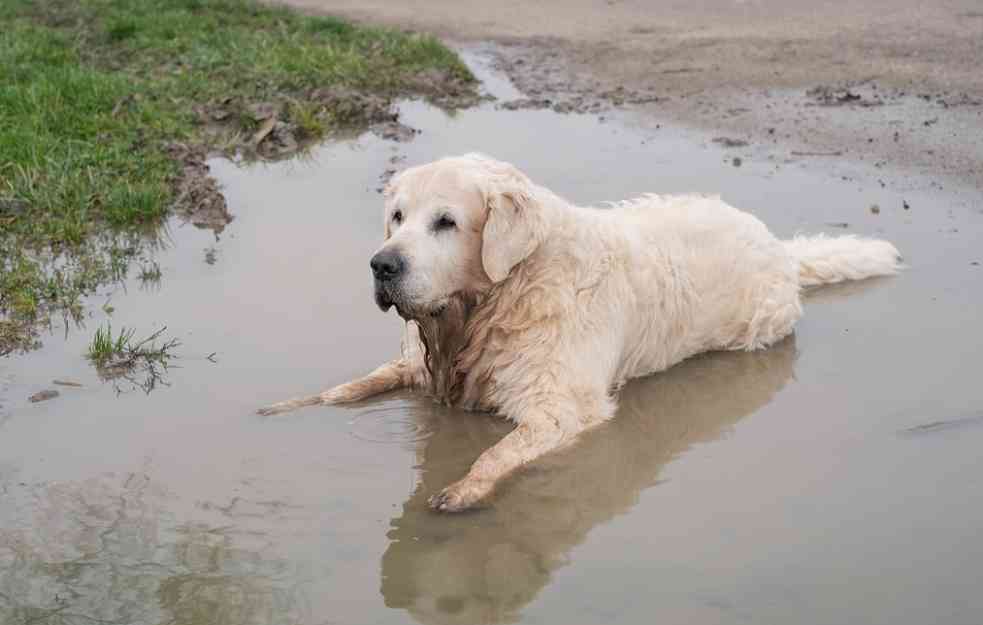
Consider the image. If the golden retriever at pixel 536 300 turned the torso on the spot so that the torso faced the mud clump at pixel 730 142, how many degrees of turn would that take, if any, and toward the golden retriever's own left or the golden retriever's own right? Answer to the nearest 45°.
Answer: approximately 135° to the golden retriever's own right

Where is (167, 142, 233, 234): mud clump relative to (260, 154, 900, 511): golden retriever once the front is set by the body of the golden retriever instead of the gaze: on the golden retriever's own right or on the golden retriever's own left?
on the golden retriever's own right

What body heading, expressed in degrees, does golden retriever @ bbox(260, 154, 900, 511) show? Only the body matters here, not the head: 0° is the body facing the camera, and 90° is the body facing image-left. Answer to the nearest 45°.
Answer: approximately 45°

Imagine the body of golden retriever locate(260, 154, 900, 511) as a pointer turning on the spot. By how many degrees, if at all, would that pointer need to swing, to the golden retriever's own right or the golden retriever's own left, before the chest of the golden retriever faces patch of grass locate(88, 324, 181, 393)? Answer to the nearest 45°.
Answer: approximately 45° to the golden retriever's own right

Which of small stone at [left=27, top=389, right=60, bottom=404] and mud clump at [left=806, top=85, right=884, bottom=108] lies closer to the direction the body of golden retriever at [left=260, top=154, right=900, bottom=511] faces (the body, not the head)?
the small stone

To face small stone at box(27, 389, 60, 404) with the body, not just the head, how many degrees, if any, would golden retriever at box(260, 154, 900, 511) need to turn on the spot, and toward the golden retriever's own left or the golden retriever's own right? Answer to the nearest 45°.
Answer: approximately 45° to the golden retriever's own right

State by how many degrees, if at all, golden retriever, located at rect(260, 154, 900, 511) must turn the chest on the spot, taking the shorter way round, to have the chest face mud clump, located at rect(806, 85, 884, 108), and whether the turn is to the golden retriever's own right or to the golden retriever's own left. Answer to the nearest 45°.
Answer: approximately 180°
